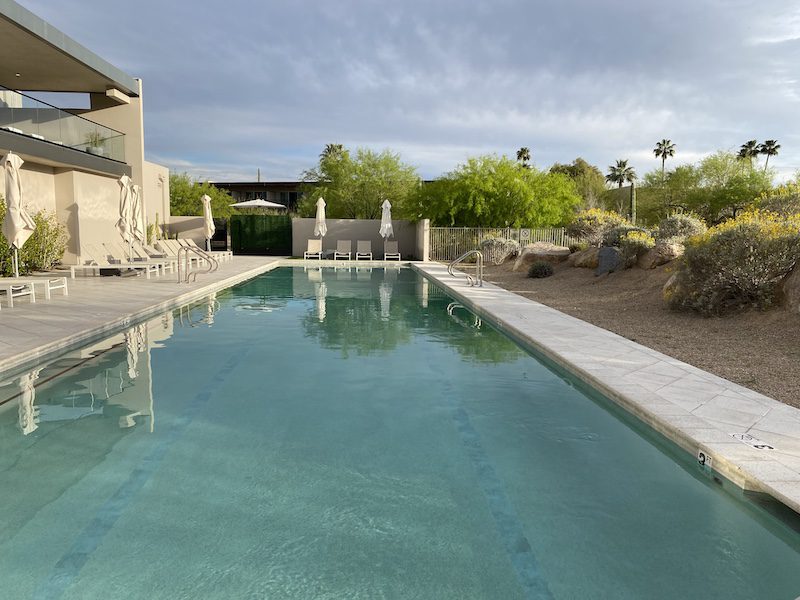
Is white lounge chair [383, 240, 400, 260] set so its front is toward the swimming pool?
yes

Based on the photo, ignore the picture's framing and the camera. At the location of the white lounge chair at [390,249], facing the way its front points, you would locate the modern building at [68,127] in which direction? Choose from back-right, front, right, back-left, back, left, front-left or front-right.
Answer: front-right

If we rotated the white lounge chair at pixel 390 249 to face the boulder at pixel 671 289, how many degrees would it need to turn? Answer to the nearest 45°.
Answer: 0° — it already faces it

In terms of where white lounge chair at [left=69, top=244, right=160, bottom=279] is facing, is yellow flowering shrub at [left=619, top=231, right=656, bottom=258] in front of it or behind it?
in front

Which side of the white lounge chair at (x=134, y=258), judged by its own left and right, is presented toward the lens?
right

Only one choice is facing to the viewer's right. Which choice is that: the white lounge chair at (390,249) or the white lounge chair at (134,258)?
the white lounge chair at (134,258)

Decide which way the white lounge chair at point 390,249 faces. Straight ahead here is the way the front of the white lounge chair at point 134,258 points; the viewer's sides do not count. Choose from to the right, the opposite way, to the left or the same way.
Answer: to the right

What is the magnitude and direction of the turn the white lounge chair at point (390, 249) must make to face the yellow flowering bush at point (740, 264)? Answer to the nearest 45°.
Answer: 0° — it already faces it

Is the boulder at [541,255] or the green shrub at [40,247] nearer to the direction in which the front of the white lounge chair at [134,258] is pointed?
the boulder

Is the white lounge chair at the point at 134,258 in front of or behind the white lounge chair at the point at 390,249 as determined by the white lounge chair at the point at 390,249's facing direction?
in front

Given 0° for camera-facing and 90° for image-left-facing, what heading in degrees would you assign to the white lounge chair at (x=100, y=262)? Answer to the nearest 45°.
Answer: approximately 270°

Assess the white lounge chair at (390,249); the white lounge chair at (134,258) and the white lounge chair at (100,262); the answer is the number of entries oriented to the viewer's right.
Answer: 2

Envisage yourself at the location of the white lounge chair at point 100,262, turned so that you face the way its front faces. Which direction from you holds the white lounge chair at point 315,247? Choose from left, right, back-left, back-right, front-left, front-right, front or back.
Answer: front-left
